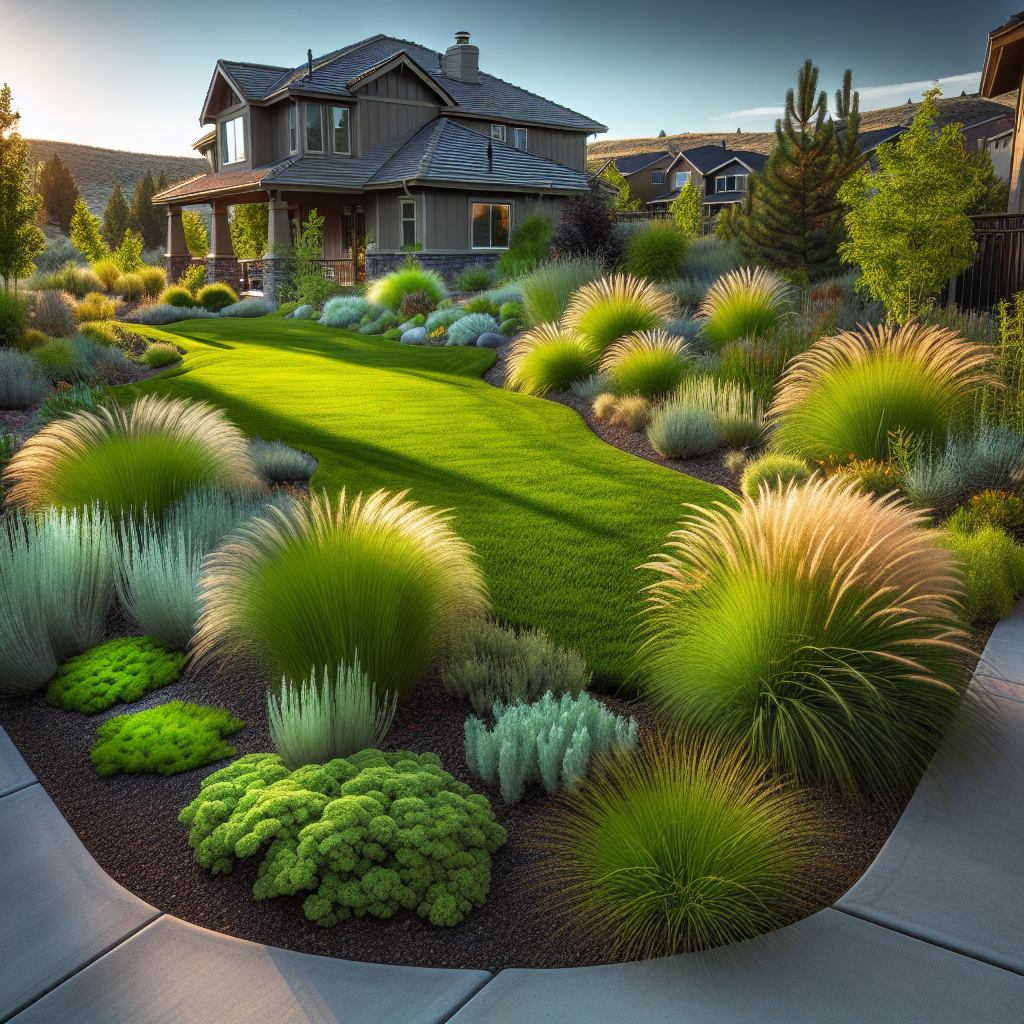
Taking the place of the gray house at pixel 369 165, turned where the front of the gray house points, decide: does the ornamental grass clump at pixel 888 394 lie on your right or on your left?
on your left

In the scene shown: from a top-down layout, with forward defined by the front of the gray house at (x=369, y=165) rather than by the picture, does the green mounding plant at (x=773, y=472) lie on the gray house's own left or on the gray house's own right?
on the gray house's own left

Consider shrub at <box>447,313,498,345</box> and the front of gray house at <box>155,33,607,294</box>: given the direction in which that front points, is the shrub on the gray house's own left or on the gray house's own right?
on the gray house's own left

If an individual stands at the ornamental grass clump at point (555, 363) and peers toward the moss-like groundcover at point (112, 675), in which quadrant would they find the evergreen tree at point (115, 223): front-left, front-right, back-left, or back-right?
back-right

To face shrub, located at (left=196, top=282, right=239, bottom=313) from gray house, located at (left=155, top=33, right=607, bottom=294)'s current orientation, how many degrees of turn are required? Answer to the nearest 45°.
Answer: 0° — it already faces it

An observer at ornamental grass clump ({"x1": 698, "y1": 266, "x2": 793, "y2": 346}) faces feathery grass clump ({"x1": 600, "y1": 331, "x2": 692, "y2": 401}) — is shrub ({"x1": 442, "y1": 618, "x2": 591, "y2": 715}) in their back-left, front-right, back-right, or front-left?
front-left

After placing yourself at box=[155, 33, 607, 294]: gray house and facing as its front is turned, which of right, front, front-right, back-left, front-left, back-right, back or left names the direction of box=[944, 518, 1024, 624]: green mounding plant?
front-left

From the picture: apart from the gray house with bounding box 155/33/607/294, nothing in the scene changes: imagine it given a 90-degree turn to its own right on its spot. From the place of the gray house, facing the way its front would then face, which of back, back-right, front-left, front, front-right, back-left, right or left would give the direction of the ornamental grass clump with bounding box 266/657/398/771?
back-left

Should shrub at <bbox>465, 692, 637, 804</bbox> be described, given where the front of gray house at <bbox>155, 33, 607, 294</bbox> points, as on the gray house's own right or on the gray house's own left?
on the gray house's own left

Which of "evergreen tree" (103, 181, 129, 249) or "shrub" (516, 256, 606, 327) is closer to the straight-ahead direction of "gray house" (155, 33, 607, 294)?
the shrub

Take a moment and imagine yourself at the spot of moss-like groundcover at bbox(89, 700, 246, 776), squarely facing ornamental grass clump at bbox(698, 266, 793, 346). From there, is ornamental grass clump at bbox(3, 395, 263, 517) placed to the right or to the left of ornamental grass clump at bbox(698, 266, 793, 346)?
left

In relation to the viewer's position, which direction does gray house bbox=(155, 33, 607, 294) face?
facing the viewer and to the left of the viewer

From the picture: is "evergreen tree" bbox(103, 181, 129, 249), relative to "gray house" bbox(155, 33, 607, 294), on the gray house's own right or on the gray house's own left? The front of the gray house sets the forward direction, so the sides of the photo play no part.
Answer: on the gray house's own right

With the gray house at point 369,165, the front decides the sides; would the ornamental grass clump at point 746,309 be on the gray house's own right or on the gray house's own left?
on the gray house's own left

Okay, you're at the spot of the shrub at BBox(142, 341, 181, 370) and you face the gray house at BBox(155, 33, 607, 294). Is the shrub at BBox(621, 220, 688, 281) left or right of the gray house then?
right

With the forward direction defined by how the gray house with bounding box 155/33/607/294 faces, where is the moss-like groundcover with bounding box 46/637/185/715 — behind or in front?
in front

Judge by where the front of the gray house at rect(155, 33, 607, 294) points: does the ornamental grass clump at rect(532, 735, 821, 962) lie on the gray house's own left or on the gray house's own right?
on the gray house's own left
